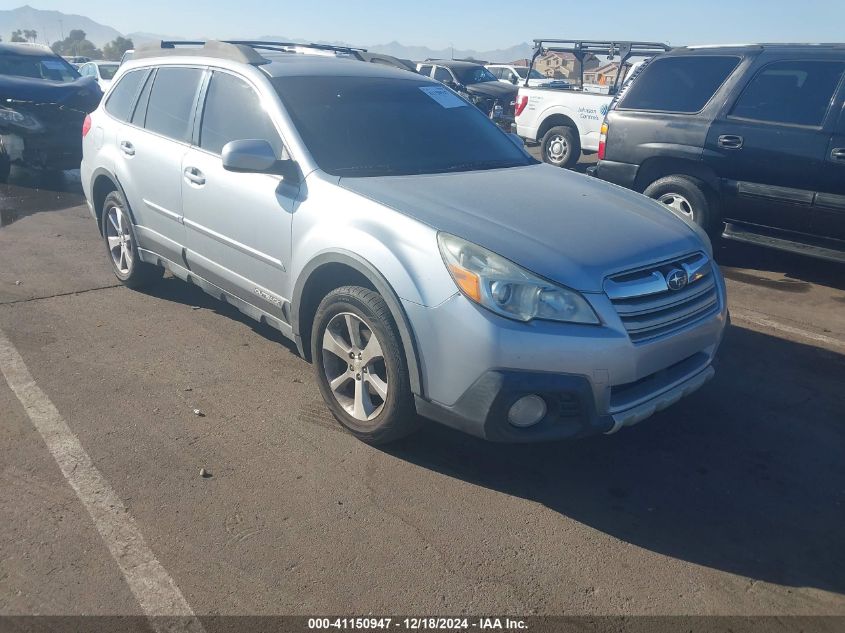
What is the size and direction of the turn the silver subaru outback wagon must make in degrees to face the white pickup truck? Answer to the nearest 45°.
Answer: approximately 135° to its left

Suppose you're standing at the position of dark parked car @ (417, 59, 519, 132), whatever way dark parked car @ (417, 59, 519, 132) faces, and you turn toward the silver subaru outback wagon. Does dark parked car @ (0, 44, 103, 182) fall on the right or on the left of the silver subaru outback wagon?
right

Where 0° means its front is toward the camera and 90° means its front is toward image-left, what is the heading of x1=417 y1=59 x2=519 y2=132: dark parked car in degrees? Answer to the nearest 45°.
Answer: approximately 315°

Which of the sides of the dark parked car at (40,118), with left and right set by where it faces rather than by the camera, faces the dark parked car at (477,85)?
left

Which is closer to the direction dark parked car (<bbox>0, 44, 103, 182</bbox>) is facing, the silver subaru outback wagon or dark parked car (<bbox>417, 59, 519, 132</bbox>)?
the silver subaru outback wagon

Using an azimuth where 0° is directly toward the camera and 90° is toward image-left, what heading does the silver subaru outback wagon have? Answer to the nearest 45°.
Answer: approximately 315°

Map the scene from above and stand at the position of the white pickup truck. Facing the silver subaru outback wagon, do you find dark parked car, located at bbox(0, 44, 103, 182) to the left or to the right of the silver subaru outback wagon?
right

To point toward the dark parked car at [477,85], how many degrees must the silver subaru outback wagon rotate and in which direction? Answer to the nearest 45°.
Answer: approximately 135° to its left

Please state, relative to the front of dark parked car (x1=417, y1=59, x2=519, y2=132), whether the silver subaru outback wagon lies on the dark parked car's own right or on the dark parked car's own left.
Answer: on the dark parked car's own right

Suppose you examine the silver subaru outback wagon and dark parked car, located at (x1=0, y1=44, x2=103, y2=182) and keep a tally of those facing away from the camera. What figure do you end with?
0

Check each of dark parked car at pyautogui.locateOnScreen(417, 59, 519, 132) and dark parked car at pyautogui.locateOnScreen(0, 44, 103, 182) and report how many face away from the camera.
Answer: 0

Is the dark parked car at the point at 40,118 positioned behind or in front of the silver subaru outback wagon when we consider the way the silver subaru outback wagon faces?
behind
